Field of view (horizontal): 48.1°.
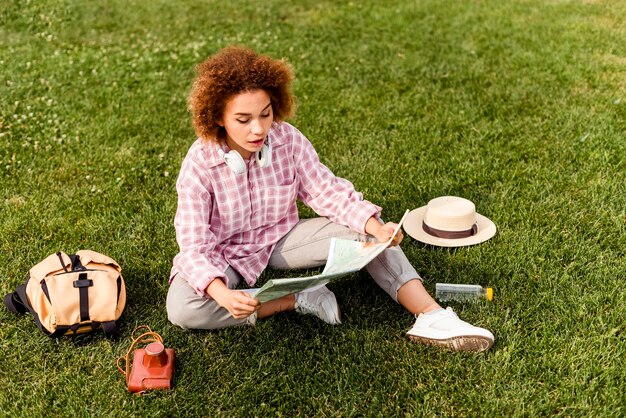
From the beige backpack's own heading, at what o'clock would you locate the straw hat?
The straw hat is roughly at 9 o'clock from the beige backpack.

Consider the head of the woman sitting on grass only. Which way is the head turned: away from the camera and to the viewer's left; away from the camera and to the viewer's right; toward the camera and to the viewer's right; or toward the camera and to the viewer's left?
toward the camera and to the viewer's right

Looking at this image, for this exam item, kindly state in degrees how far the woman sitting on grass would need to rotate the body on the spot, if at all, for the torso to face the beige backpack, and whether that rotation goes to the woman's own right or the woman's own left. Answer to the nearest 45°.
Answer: approximately 135° to the woman's own right

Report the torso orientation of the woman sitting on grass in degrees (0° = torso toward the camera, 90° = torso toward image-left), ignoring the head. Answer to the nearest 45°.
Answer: approximately 315°

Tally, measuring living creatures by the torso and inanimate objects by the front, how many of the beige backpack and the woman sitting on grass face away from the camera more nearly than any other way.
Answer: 0

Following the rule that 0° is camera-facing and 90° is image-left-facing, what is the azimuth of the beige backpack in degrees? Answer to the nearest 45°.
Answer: approximately 0°
